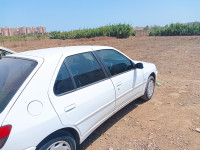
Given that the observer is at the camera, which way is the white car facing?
facing away from the viewer and to the right of the viewer
